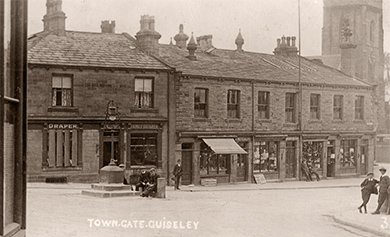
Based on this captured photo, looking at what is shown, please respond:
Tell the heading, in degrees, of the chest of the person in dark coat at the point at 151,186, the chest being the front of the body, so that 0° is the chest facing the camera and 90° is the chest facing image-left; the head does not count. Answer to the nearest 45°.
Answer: approximately 45°

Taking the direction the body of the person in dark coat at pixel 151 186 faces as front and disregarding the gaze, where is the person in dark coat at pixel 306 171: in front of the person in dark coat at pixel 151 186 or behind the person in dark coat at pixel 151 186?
behind

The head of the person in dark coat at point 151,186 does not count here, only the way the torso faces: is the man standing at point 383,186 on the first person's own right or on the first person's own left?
on the first person's own left

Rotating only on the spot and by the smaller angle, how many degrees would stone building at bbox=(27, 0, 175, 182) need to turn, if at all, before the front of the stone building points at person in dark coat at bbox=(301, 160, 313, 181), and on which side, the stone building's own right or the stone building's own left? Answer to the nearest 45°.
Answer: approximately 90° to the stone building's own left

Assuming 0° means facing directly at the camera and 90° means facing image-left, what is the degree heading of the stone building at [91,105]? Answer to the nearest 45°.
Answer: approximately 0°

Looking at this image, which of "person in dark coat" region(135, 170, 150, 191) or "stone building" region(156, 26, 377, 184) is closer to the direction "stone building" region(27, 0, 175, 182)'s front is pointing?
the person in dark coat

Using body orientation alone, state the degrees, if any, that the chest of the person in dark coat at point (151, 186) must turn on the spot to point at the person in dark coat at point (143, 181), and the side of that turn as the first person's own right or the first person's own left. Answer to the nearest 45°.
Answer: approximately 90° to the first person's own right
